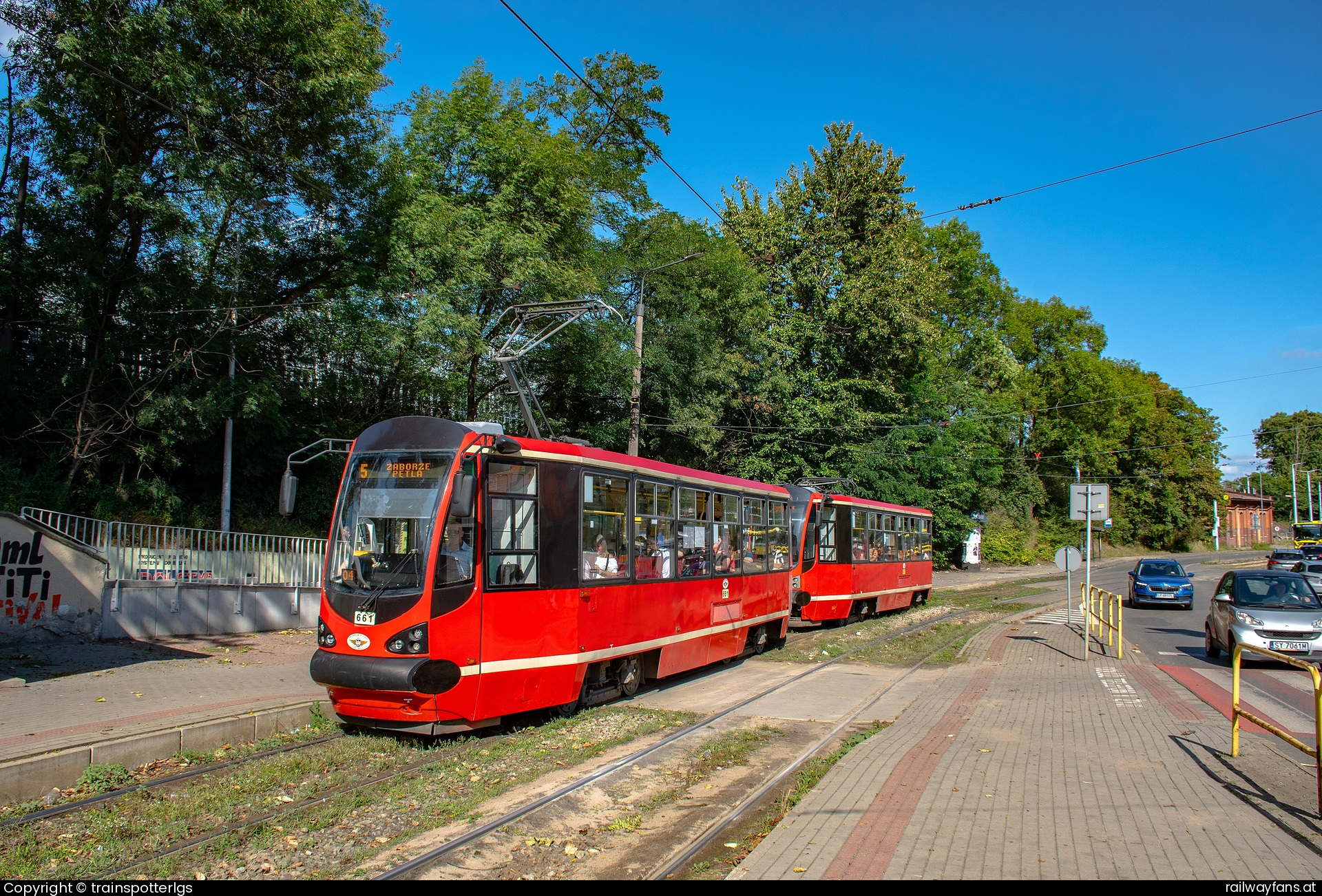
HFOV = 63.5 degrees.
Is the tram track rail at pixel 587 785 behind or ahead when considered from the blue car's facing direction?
ahead

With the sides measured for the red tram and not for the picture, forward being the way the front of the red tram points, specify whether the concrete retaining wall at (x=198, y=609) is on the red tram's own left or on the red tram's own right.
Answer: on the red tram's own right

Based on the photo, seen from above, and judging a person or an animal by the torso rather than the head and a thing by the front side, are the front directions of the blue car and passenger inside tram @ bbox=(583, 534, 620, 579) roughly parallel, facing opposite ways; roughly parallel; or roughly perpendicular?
roughly parallel

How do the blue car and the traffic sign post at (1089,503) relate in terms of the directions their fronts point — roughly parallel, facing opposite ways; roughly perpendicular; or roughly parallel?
roughly parallel, facing opposite ways

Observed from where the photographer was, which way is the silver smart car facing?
facing the viewer and to the right of the viewer

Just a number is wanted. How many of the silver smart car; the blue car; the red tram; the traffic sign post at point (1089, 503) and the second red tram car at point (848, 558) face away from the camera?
1

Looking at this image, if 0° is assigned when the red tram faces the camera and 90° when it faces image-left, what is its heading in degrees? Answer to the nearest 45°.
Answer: approximately 45°

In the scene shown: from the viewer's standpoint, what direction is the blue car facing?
toward the camera

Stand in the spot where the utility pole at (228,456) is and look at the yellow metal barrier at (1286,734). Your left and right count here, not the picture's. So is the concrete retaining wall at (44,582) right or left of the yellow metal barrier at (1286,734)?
right

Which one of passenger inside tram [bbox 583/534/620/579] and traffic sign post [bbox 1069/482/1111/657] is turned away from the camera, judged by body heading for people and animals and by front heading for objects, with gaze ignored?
the traffic sign post

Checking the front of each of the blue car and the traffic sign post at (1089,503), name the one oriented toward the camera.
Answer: the blue car

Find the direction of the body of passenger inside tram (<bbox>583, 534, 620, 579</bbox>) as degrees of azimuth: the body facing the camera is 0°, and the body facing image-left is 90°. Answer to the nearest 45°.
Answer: approximately 45°

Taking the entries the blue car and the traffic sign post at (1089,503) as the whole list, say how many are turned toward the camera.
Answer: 1

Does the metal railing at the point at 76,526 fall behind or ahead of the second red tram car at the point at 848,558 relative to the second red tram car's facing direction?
ahead

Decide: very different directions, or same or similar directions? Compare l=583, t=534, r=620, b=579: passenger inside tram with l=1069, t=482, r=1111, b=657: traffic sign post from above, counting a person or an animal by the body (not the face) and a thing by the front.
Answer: very different directions

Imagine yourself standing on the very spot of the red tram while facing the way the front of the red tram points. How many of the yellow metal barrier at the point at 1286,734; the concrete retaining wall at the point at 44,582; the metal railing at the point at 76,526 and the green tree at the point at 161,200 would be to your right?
3

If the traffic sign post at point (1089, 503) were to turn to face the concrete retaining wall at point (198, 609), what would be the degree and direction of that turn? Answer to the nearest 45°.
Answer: approximately 135° to its left

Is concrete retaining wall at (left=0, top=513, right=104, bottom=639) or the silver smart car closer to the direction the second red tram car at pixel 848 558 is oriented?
the concrete retaining wall
